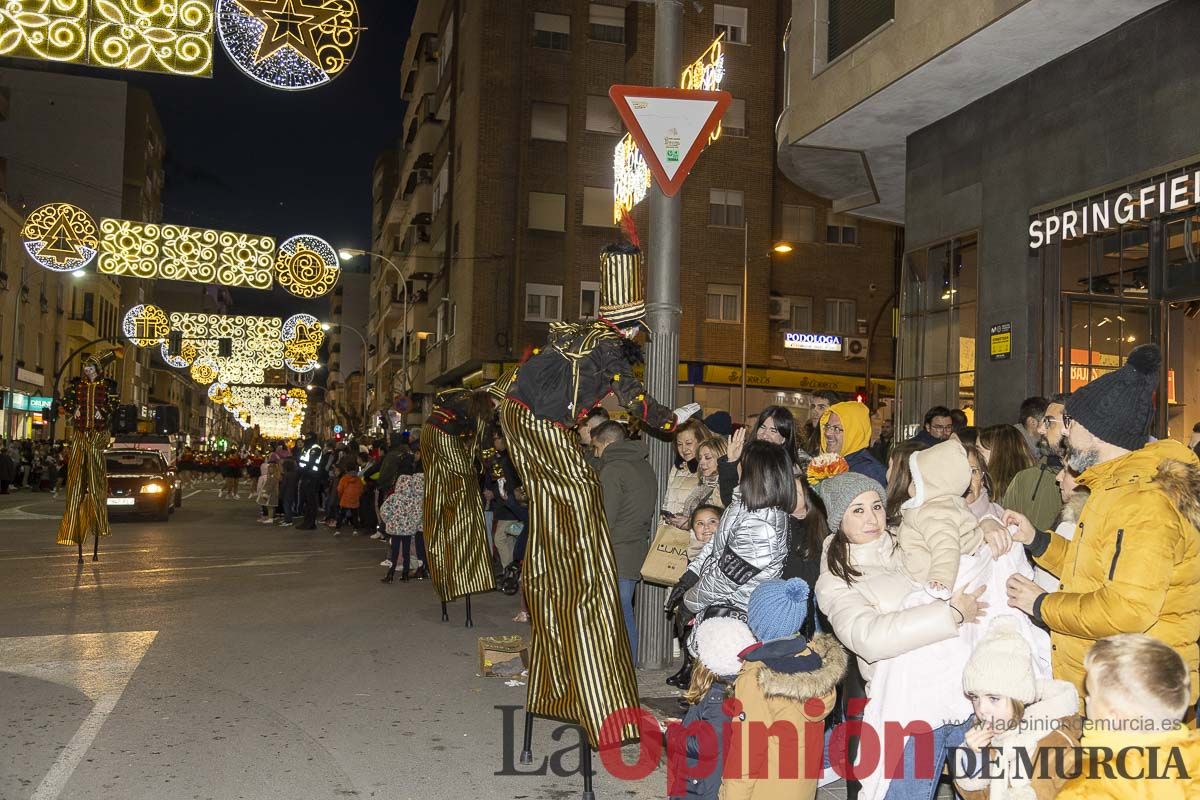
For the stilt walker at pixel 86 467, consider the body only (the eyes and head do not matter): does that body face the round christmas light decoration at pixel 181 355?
no

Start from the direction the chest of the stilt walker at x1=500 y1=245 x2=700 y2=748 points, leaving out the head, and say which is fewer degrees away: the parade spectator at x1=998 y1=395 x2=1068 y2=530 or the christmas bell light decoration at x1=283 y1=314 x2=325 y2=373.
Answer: the parade spectator

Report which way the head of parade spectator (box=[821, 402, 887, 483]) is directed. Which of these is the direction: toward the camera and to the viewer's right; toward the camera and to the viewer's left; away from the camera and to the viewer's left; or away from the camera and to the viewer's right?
toward the camera and to the viewer's left

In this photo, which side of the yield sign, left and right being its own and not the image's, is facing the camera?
front

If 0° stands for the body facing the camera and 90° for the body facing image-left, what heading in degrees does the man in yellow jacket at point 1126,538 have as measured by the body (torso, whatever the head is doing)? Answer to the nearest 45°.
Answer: approximately 90°

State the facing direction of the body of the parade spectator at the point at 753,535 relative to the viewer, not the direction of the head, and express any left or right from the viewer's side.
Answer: facing away from the viewer and to the left of the viewer

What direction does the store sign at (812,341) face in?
toward the camera

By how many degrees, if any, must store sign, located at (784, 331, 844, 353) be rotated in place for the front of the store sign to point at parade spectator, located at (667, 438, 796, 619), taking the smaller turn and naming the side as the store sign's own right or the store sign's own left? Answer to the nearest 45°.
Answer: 0° — it already faces them

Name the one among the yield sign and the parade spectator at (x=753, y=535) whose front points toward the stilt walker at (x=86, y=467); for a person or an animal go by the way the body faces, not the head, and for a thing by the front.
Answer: the parade spectator

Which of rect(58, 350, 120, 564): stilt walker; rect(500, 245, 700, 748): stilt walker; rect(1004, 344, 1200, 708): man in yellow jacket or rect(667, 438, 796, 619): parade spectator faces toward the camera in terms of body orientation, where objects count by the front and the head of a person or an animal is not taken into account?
rect(58, 350, 120, 564): stilt walker

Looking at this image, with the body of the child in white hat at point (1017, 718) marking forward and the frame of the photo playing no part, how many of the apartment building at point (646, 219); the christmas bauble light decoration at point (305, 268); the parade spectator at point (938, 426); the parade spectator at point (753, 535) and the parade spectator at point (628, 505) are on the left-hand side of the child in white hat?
0

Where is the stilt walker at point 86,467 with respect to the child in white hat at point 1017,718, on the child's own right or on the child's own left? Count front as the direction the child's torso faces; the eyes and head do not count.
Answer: on the child's own right

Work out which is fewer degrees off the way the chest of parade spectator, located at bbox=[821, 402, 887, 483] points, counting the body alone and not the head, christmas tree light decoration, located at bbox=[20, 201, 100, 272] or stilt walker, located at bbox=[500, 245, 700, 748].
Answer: the stilt walker

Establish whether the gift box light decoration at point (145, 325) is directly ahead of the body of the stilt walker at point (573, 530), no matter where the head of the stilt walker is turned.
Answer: no

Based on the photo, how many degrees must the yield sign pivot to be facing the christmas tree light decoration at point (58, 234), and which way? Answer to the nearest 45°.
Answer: approximately 135° to its right

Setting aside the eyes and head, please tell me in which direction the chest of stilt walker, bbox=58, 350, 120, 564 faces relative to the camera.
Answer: toward the camera

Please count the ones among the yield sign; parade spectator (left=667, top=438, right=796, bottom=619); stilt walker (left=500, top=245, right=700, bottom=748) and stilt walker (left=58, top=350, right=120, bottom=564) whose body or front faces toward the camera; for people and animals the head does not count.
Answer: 2

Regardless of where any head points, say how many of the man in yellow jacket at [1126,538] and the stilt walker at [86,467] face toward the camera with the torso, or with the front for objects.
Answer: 1

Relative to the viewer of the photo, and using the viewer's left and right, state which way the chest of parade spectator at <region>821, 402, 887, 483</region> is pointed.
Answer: facing the viewer and to the left of the viewer
